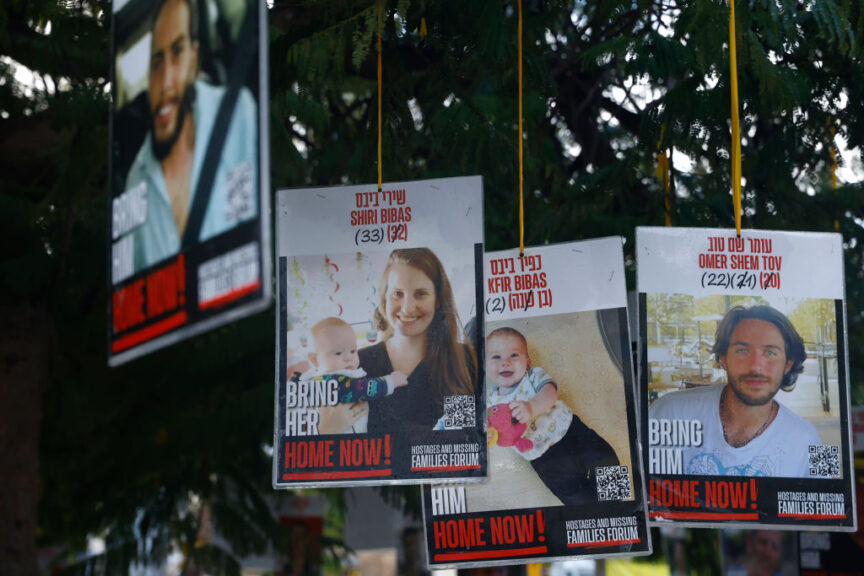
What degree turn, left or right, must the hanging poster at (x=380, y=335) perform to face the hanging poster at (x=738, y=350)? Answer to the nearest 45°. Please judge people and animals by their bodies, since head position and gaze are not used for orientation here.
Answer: approximately 90° to its left

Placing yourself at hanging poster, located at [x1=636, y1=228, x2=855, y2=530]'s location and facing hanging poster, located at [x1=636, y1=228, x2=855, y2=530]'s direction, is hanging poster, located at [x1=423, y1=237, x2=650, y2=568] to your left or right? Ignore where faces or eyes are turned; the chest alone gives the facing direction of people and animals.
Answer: on your right

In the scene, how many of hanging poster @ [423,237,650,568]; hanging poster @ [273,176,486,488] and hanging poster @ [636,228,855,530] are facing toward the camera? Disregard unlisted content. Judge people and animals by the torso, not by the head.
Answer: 3

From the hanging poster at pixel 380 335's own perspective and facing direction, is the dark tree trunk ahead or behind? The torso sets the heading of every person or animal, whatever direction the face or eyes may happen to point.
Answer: behind

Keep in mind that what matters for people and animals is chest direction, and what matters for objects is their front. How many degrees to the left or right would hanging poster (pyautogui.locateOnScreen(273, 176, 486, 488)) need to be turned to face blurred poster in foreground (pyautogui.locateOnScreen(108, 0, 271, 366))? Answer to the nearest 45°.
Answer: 0° — it already faces it

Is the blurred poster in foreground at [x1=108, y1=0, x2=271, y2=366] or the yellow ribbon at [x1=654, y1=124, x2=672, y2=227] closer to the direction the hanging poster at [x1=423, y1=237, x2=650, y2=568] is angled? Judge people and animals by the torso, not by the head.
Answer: the blurred poster in foreground

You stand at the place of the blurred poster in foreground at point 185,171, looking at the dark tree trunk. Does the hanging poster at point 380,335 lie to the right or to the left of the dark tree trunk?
right

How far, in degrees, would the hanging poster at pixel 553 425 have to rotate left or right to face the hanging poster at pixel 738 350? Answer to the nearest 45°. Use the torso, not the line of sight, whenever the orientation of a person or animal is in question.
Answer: approximately 90° to its left

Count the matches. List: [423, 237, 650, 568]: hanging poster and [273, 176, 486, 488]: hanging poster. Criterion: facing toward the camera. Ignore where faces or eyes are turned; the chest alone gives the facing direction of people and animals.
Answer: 2

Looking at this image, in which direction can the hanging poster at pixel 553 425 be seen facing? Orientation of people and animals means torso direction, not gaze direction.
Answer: toward the camera

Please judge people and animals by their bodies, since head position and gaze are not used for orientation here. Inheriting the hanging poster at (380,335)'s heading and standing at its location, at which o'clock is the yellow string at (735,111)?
The yellow string is roughly at 9 o'clock from the hanging poster.

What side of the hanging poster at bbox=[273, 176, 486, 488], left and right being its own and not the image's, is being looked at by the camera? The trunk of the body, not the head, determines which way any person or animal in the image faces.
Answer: front
